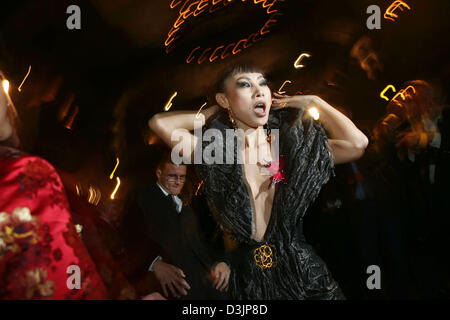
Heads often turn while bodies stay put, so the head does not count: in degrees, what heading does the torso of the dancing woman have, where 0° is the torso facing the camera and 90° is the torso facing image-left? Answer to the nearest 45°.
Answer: approximately 0°
